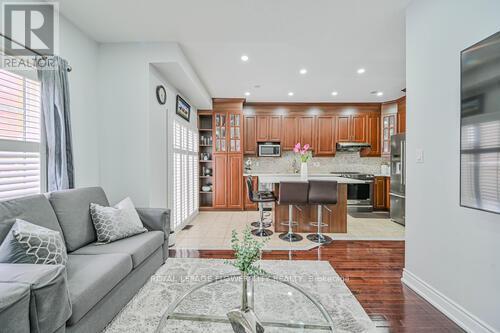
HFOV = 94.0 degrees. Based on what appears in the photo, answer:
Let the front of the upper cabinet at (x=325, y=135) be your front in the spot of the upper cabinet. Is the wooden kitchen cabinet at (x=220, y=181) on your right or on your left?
on your right

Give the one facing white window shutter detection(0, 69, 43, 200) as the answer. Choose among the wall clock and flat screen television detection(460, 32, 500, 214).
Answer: the flat screen television

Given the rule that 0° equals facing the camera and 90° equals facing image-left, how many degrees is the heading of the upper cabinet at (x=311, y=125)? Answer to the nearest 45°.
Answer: approximately 0°

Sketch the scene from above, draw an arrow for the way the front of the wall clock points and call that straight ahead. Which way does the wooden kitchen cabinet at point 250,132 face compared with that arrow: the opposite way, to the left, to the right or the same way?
to the right

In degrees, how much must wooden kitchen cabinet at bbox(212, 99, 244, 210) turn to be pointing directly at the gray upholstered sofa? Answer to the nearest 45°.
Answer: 0° — it already faces it

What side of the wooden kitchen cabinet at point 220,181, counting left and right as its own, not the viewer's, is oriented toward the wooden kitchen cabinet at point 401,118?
left

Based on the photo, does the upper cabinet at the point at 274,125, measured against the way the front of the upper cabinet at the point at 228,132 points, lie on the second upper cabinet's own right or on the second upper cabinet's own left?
on the second upper cabinet's own left

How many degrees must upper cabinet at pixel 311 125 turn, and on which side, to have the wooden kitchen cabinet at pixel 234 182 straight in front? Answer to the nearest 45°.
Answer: approximately 45° to its right

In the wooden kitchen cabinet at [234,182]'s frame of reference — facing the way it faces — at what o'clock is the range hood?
The range hood is roughly at 9 o'clock from the wooden kitchen cabinet.
